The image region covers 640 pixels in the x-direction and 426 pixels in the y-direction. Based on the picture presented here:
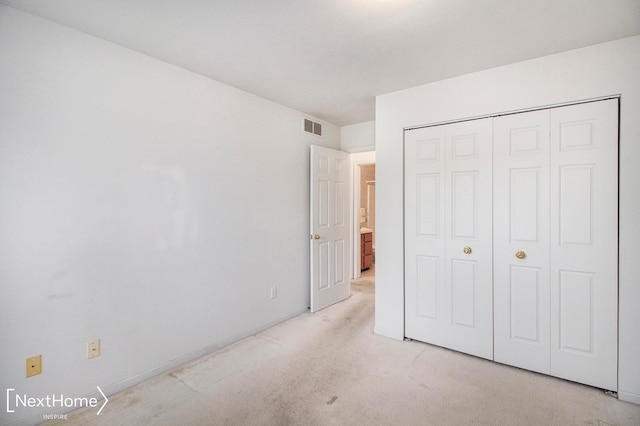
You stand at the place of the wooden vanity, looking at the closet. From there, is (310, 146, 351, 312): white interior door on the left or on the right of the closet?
right

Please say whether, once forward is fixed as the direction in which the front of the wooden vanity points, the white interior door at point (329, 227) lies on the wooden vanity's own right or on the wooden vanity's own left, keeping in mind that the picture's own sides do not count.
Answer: on the wooden vanity's own right

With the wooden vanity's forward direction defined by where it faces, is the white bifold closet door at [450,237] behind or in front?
in front

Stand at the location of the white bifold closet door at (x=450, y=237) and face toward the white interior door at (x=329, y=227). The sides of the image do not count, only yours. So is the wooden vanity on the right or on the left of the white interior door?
right

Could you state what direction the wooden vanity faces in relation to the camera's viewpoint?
facing the viewer and to the right of the viewer
